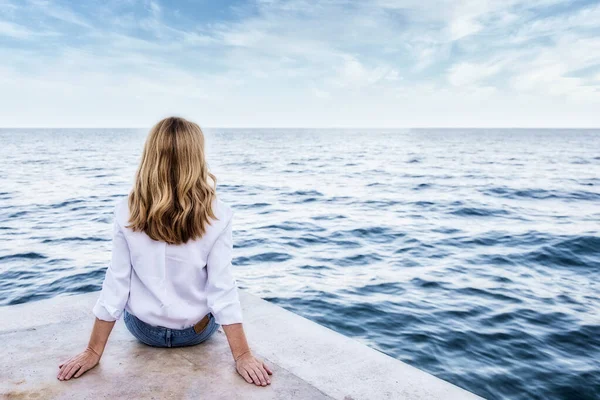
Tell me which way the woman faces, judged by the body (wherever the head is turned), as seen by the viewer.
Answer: away from the camera

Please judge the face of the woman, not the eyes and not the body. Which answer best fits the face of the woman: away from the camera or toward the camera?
away from the camera
